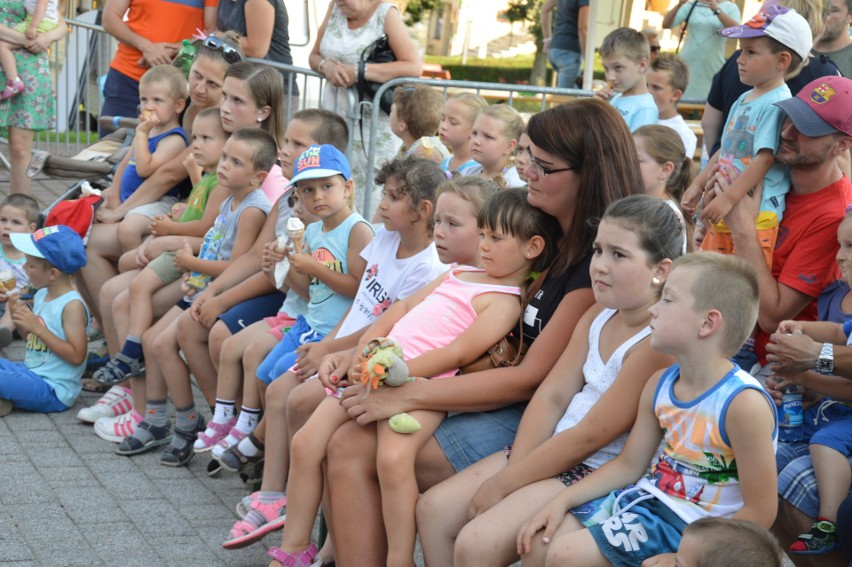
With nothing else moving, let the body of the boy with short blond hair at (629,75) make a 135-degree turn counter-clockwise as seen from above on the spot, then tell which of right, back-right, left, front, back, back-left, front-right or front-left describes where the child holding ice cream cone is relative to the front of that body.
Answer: back

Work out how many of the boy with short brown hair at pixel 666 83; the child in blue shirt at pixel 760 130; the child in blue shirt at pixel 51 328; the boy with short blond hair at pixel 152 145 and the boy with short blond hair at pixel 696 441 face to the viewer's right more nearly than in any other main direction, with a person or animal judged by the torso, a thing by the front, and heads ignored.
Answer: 0

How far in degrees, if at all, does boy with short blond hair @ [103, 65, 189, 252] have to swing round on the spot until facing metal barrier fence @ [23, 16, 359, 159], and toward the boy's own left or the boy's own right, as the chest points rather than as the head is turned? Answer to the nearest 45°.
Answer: approximately 135° to the boy's own right

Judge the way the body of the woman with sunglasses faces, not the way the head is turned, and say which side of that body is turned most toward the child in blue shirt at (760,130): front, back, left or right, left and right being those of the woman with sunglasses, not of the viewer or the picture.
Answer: left

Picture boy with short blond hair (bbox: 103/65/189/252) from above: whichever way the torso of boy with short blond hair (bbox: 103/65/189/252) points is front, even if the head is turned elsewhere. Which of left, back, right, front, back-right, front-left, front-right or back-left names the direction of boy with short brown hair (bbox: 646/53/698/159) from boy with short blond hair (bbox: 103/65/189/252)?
back-left

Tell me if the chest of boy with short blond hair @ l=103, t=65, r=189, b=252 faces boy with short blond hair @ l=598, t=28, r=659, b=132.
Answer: no

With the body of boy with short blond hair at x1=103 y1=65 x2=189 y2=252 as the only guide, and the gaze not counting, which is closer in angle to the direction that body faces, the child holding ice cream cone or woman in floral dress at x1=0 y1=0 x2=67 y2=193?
the child holding ice cream cone

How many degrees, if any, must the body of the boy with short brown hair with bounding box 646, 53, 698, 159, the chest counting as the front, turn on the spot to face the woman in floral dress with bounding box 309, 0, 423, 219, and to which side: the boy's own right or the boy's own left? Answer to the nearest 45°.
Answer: approximately 45° to the boy's own right

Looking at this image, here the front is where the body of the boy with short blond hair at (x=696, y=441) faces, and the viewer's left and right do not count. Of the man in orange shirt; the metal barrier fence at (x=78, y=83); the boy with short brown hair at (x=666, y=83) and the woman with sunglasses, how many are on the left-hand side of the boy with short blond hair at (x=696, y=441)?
0

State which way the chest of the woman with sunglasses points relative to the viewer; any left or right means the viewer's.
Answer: facing the viewer and to the left of the viewer

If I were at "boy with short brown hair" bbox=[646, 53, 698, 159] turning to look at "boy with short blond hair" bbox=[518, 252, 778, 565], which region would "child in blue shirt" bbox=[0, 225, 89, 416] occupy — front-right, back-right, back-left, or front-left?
front-right

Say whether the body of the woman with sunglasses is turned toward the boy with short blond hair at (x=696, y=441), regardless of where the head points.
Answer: no

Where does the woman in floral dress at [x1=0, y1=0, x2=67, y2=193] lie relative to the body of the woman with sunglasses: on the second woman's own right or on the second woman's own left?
on the second woman's own right
